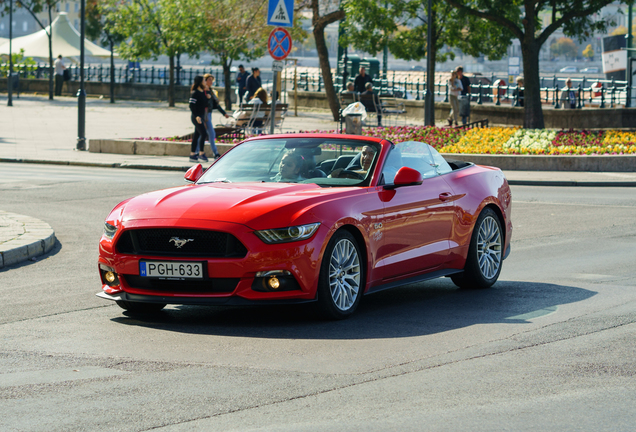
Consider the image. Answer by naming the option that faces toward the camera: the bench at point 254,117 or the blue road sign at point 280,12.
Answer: the blue road sign

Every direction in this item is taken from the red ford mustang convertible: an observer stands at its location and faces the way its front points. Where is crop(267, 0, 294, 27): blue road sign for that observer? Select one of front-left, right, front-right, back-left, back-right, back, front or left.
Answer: back-right

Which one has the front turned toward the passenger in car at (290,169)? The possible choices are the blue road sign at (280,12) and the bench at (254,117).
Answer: the blue road sign

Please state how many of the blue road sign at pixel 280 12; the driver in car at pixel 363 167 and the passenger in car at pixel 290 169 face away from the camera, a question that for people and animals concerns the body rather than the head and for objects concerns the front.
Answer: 0

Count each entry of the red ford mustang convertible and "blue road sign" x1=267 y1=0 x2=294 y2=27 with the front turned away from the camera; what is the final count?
0

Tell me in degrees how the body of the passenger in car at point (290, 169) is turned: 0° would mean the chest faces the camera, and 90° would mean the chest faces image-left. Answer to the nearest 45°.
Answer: approximately 45°

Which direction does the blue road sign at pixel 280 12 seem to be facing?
toward the camera

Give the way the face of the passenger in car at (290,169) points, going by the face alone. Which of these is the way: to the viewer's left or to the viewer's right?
to the viewer's left

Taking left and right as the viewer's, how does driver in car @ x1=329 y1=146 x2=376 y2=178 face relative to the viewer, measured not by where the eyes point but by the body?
facing the viewer and to the left of the viewer
